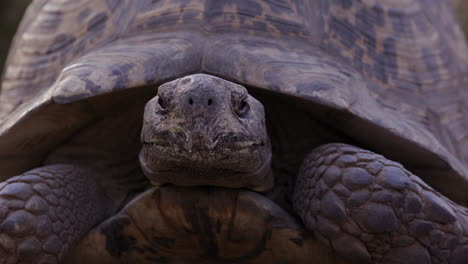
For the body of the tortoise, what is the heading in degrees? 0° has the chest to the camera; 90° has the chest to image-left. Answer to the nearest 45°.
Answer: approximately 0°
